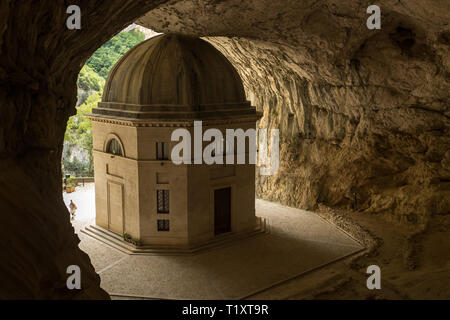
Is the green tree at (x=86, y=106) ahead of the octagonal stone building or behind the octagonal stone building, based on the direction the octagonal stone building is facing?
behind

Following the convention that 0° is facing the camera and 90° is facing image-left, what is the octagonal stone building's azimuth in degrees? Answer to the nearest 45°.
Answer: approximately 315°

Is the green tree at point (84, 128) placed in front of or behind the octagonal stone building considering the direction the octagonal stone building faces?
behind
